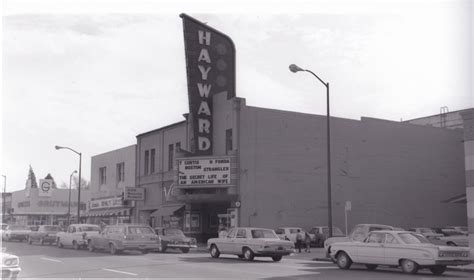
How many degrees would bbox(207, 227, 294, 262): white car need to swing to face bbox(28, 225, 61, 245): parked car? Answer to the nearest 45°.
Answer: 0° — it already faces it

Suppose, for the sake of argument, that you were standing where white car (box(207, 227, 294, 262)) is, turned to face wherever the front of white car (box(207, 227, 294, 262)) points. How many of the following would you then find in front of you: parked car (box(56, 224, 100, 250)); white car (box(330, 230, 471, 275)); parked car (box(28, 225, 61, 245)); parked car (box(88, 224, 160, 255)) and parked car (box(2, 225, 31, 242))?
4

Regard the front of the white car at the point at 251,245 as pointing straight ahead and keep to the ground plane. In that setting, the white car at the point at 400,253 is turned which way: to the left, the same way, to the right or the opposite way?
the same way

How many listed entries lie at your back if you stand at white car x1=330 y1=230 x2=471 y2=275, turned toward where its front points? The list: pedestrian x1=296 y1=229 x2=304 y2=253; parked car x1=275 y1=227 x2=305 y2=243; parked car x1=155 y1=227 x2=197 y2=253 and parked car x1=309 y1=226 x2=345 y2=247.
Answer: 0

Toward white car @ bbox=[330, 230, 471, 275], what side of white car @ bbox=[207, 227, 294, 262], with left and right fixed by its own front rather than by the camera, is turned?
back

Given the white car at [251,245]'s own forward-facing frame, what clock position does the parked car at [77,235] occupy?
The parked car is roughly at 12 o'clock from the white car.

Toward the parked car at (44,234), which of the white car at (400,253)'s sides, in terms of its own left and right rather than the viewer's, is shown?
front

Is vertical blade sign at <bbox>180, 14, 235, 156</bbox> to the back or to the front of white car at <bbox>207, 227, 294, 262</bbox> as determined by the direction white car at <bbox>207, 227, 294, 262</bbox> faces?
to the front

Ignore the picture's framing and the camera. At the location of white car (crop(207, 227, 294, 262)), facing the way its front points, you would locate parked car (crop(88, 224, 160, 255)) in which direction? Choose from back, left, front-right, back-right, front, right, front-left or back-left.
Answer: front

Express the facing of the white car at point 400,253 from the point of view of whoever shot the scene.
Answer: facing away from the viewer and to the left of the viewer
